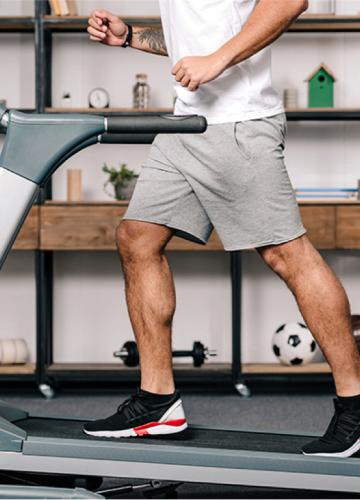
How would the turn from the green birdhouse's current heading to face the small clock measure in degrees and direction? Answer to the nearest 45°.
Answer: approximately 90° to its right

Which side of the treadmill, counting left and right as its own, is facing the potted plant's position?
right

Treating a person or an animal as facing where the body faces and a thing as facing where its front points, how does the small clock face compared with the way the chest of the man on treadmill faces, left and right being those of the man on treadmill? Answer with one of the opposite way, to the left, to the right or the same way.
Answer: to the left

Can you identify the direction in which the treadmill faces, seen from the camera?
facing to the left of the viewer

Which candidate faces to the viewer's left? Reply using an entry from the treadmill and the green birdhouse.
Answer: the treadmill

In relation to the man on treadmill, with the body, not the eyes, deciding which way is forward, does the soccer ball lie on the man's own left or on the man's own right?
on the man's own right

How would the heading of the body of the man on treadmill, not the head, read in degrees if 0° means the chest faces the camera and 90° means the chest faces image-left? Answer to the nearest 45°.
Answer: approximately 90°

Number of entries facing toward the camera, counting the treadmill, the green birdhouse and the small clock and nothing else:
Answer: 2

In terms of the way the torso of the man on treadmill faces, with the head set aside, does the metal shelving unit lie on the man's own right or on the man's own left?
on the man's own right

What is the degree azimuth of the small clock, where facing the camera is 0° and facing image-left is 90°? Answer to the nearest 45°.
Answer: approximately 0°

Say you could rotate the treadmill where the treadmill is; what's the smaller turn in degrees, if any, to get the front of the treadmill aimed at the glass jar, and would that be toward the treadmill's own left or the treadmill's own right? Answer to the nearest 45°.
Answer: approximately 90° to the treadmill's own right

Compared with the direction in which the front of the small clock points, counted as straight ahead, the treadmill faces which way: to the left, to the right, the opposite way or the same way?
to the right
